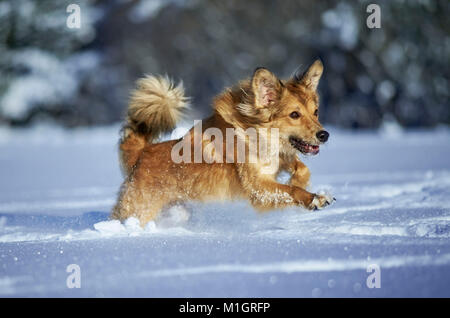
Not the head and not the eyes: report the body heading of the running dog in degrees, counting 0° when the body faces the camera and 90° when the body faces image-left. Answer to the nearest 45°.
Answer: approximately 270°
